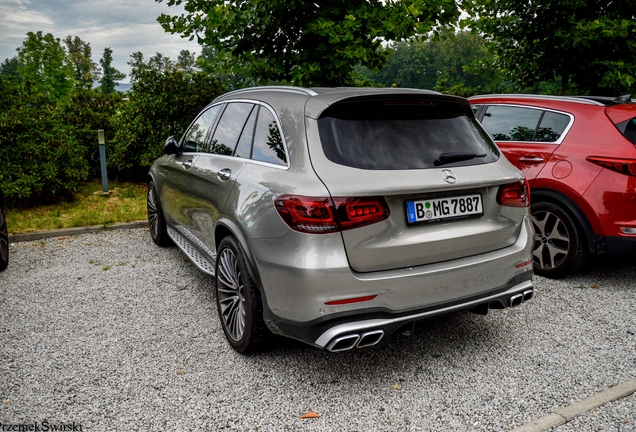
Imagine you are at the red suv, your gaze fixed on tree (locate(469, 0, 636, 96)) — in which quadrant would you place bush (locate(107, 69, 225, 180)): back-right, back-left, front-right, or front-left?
front-left

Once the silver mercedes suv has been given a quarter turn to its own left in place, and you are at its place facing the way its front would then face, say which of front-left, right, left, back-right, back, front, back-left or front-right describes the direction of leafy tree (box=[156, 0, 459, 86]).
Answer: back-right

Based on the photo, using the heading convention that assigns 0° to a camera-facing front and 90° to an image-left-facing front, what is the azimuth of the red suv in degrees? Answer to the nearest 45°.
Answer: approximately 135°

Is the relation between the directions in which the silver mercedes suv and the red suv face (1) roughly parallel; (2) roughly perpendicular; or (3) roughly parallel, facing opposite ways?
roughly parallel

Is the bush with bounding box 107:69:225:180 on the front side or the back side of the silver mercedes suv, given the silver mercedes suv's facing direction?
on the front side

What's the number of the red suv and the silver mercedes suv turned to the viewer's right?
0

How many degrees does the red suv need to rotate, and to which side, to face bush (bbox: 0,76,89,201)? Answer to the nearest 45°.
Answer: approximately 45° to its left

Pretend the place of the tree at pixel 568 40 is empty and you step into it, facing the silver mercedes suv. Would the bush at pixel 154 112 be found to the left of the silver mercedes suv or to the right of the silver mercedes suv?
right

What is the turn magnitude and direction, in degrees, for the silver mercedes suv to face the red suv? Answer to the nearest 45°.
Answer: approximately 90° to its right

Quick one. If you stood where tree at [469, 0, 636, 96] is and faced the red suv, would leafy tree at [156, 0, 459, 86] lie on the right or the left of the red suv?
right

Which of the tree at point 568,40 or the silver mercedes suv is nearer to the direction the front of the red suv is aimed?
the tree

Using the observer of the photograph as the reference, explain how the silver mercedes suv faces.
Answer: facing away from the viewer and to the left of the viewer

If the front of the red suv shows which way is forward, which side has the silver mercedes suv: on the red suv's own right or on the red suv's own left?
on the red suv's own left
